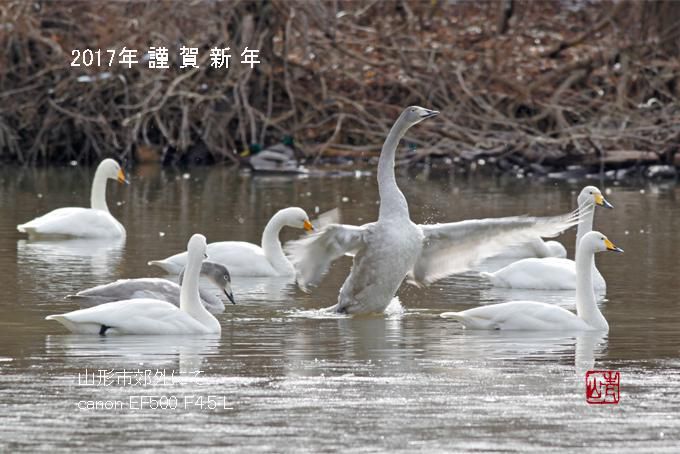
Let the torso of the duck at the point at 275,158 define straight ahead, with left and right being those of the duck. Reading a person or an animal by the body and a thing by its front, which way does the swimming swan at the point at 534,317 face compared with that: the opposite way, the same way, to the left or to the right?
the opposite way

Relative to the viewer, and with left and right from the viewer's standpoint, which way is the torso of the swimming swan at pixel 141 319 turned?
facing to the right of the viewer

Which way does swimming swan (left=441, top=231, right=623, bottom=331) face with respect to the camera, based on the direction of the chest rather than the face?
to the viewer's right

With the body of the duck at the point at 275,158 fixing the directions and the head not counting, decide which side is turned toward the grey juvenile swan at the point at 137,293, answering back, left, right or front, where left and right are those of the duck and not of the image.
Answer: left

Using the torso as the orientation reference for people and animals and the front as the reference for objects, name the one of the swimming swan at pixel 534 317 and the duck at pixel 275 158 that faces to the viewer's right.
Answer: the swimming swan

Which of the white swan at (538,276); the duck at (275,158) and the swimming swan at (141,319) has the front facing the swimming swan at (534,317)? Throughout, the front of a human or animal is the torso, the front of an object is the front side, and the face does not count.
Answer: the swimming swan at (141,319)

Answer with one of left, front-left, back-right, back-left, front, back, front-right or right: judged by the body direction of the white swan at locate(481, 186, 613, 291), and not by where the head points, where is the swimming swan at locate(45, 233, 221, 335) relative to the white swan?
back-right

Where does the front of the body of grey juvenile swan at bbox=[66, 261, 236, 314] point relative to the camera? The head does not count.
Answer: to the viewer's right

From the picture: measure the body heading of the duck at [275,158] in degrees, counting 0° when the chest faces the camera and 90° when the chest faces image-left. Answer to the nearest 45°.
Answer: approximately 90°

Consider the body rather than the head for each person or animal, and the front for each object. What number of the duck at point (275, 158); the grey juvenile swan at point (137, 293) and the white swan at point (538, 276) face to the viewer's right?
2
